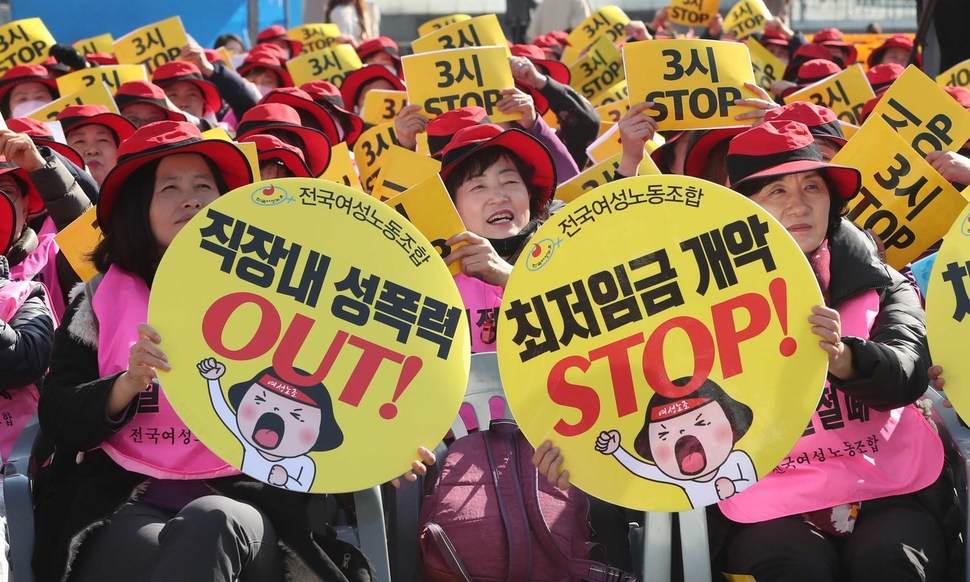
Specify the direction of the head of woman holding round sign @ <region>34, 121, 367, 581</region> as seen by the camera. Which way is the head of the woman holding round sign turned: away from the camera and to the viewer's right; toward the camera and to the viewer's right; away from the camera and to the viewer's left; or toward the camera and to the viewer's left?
toward the camera and to the viewer's right

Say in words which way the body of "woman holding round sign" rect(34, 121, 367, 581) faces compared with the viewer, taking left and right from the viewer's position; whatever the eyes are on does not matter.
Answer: facing the viewer and to the right of the viewer

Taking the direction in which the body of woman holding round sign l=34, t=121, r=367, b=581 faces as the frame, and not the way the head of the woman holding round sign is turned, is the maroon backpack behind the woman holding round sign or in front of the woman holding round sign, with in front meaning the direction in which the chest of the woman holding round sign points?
in front
